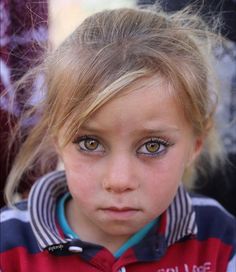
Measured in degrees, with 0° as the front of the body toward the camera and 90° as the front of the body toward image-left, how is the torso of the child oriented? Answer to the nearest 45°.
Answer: approximately 0°

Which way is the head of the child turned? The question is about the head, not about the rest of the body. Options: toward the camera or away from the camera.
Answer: toward the camera
